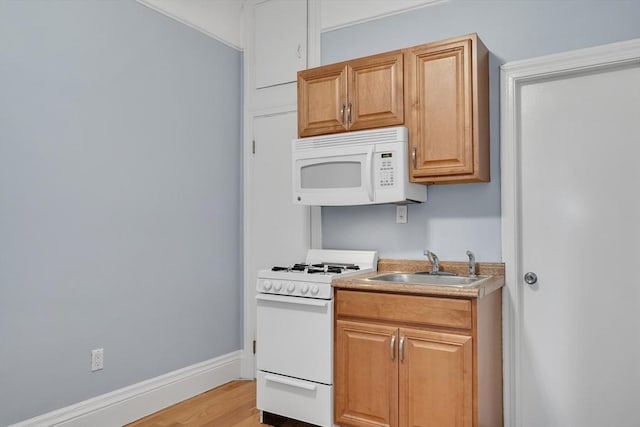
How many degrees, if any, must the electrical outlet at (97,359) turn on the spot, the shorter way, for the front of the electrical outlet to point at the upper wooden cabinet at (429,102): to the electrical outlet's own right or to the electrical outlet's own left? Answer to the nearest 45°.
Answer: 0° — it already faces it

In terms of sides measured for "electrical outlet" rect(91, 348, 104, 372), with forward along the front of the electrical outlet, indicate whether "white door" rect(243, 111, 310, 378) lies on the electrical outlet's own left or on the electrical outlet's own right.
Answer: on the electrical outlet's own left

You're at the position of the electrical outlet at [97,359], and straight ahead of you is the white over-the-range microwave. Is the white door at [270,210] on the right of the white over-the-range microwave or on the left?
left
